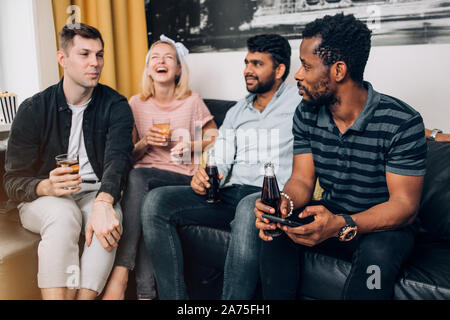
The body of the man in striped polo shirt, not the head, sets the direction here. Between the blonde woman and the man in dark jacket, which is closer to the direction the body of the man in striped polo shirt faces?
the man in dark jacket

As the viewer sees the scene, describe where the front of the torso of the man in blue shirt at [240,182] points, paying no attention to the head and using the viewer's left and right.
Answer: facing the viewer and to the left of the viewer

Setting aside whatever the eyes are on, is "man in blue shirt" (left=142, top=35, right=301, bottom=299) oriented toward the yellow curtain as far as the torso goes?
no

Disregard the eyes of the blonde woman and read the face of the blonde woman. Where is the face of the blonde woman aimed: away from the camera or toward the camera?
toward the camera

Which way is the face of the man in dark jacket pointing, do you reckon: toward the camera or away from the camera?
toward the camera

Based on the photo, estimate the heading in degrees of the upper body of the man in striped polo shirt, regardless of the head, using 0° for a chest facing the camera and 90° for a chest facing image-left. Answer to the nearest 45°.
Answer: approximately 45°

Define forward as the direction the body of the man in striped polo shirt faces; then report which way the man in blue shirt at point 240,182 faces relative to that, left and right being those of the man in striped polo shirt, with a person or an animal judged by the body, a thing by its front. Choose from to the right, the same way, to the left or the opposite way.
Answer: the same way

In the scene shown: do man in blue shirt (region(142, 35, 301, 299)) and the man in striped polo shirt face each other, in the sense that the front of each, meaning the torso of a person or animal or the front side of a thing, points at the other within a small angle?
no

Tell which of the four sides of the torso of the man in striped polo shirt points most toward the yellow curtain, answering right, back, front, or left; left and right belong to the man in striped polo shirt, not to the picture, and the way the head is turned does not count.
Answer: right

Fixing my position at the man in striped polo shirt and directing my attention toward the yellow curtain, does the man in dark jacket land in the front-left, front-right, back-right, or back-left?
front-left
